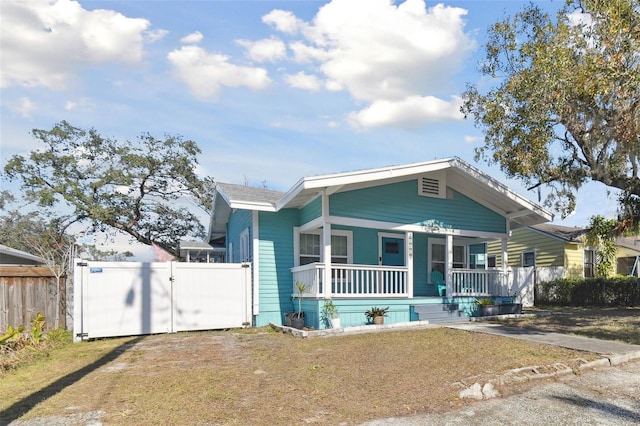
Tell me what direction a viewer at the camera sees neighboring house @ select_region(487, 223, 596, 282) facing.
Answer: facing the viewer and to the right of the viewer

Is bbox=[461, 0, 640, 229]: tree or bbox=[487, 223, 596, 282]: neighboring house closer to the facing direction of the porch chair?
the tree

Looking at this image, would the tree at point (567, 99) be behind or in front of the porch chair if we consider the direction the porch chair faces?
in front

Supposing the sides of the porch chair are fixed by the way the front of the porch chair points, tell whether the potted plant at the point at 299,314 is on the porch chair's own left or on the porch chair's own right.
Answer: on the porch chair's own right

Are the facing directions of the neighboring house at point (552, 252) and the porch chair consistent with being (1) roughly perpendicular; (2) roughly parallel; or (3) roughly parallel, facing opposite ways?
roughly parallel

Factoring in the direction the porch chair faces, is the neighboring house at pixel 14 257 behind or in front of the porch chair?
behind

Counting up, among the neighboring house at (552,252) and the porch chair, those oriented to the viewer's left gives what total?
0

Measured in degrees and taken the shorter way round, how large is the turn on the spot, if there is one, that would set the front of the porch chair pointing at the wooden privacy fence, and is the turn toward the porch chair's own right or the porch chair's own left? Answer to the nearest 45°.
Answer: approximately 90° to the porch chair's own right
